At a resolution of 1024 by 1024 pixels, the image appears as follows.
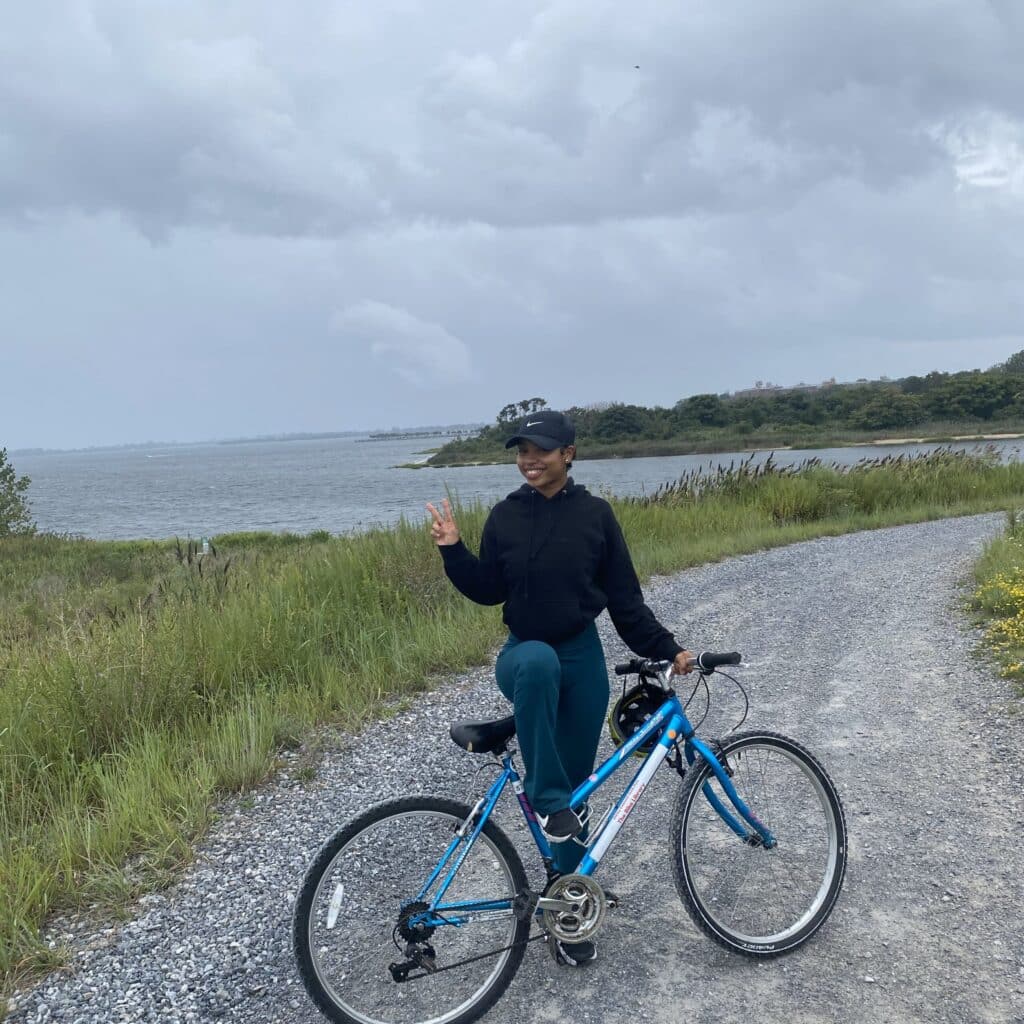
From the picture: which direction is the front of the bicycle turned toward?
to the viewer's right
